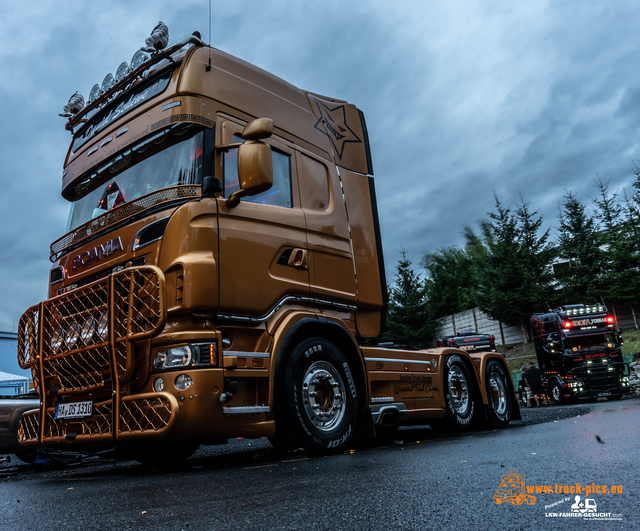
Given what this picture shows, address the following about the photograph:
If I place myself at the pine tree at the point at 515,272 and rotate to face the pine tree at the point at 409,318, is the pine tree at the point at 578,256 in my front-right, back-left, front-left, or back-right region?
back-right

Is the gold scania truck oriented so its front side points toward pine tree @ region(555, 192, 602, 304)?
no

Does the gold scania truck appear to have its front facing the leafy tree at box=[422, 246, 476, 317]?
no

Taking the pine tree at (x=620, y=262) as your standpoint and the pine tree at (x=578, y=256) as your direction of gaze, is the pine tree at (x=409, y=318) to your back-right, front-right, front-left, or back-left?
front-left

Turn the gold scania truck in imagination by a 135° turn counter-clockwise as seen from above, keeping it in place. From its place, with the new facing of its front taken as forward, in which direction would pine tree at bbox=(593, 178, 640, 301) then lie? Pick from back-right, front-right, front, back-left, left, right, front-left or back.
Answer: front-left

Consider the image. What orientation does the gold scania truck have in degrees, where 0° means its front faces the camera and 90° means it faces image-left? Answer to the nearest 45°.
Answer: approximately 45°

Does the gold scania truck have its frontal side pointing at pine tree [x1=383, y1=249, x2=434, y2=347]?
no

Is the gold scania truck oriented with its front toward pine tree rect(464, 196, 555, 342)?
no
